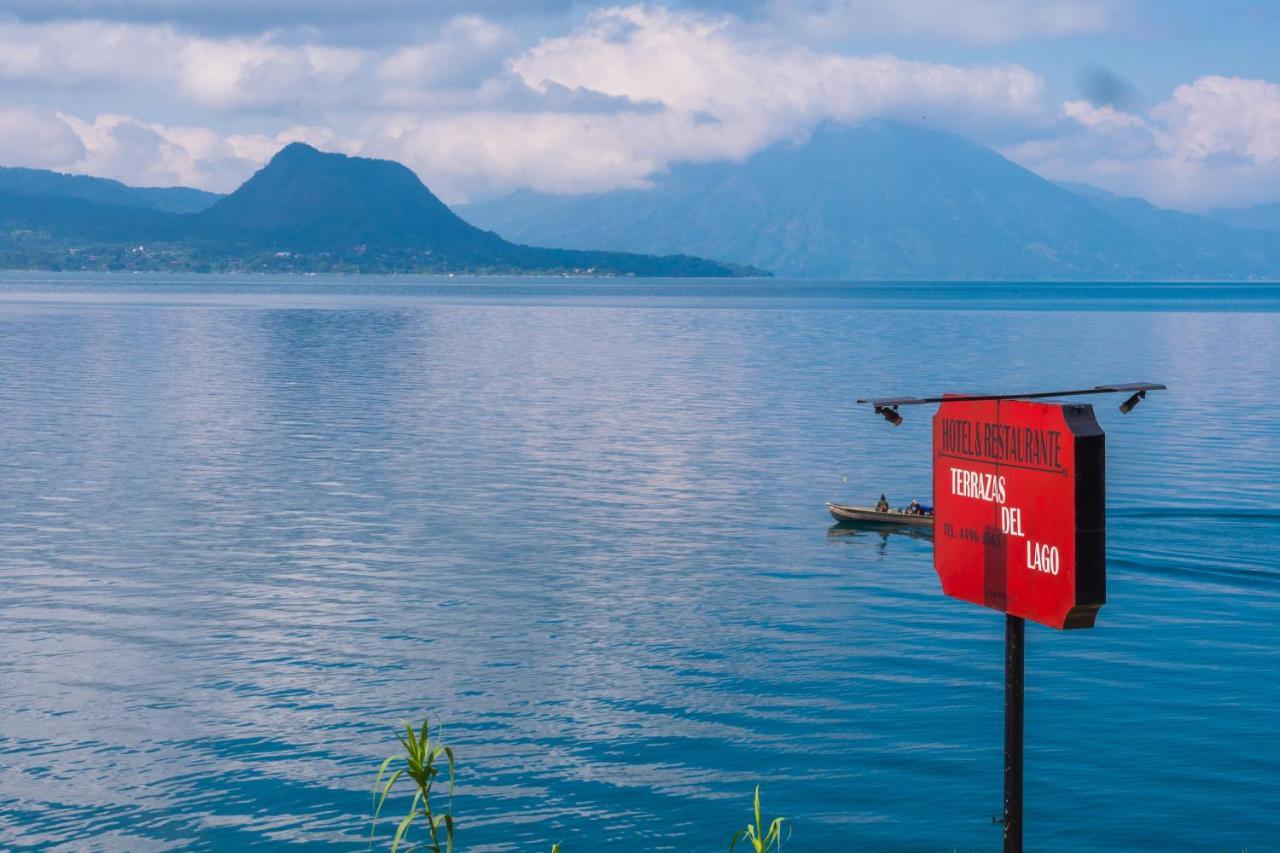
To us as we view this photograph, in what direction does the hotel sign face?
facing the viewer and to the left of the viewer
